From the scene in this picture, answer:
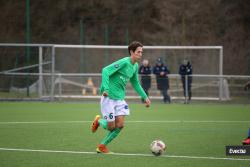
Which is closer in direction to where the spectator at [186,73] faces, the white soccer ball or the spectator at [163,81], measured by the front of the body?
the white soccer ball

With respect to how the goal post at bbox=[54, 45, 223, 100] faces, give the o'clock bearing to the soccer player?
The soccer player is roughly at 12 o'clock from the goal post.

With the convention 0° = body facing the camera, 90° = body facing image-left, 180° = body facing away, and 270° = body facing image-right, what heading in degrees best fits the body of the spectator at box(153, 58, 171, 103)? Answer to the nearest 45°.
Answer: approximately 0°

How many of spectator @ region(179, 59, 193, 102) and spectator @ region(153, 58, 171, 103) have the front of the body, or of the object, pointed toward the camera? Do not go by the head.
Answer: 2

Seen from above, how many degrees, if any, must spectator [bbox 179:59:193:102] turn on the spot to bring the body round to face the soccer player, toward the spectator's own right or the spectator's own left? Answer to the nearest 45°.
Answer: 0° — they already face them

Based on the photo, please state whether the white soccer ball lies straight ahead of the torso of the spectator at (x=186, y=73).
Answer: yes
